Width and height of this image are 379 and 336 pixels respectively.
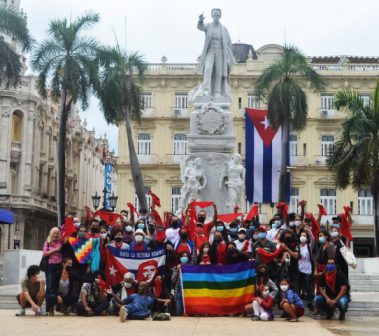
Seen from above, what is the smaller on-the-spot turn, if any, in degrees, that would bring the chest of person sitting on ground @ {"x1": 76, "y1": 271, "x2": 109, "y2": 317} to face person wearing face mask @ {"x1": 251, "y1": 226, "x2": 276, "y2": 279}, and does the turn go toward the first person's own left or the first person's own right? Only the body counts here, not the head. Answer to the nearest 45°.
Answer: approximately 90° to the first person's own left

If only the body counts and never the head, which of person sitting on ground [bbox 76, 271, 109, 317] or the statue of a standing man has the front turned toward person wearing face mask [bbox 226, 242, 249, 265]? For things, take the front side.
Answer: the statue of a standing man

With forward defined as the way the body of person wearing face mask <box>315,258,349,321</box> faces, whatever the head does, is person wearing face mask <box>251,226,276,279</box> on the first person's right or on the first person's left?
on the first person's right

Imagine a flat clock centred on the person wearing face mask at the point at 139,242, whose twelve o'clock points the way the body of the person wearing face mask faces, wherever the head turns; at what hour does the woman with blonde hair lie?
The woman with blonde hair is roughly at 3 o'clock from the person wearing face mask.

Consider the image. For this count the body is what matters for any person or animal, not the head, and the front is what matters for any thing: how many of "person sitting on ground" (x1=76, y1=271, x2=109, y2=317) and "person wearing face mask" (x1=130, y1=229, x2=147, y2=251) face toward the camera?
2

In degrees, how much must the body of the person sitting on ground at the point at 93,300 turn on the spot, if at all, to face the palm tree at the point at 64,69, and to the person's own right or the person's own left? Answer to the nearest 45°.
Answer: approximately 180°

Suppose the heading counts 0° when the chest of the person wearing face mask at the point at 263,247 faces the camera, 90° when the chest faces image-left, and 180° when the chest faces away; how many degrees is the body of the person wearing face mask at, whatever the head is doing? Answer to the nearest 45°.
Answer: approximately 0°

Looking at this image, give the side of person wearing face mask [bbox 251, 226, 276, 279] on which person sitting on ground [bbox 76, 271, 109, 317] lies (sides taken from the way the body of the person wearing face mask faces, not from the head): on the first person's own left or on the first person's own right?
on the first person's own right

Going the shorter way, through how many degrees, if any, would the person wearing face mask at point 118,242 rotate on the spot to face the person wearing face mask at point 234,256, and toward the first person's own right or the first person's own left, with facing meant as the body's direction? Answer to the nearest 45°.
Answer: approximately 90° to the first person's own left
